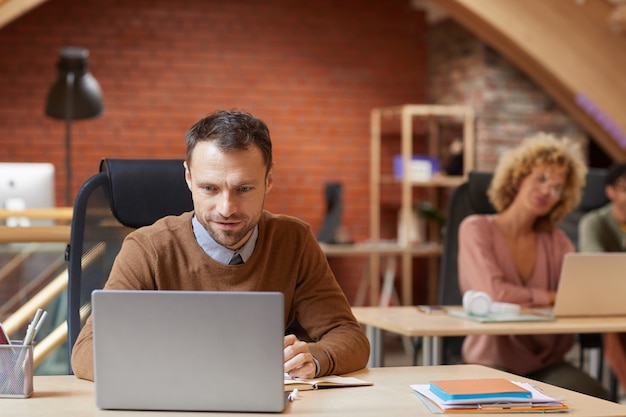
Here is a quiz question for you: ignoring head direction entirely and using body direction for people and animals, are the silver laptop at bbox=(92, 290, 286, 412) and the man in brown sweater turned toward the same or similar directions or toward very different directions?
very different directions

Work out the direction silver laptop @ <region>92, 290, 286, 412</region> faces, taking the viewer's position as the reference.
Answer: facing away from the viewer

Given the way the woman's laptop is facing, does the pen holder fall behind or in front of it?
behind

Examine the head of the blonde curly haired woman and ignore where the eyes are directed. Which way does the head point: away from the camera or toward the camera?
toward the camera

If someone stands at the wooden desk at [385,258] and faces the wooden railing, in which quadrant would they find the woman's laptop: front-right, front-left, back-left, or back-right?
front-left

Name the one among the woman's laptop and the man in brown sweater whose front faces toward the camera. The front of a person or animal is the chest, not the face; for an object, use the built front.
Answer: the man in brown sweater

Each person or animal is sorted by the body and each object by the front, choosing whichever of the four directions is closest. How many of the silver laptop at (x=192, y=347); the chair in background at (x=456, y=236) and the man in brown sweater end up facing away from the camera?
1

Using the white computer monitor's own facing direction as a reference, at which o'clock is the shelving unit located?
The shelving unit is roughly at 2 o'clock from the white computer monitor.

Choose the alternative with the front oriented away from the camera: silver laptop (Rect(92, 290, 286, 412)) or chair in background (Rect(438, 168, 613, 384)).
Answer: the silver laptop

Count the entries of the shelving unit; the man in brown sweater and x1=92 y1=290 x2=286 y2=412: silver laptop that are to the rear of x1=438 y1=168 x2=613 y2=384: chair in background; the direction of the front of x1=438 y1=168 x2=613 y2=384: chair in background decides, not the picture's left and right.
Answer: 1

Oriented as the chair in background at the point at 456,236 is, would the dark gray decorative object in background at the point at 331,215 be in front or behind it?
behind

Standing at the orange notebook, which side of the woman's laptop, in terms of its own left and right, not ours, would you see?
back

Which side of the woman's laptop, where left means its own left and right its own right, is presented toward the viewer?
back

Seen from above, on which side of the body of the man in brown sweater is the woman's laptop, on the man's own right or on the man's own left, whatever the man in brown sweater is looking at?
on the man's own left

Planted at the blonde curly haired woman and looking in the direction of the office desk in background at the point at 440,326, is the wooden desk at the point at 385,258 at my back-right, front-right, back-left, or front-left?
back-right

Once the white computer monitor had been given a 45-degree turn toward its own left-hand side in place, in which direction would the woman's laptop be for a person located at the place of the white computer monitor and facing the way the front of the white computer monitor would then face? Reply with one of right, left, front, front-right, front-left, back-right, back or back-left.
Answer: back

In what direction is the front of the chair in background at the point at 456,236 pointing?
toward the camera

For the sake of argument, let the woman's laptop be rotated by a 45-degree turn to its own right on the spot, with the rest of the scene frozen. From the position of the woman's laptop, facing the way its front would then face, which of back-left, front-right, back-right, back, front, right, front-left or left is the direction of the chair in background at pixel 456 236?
left
